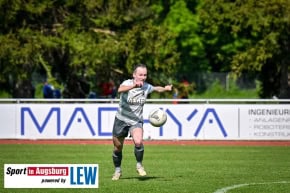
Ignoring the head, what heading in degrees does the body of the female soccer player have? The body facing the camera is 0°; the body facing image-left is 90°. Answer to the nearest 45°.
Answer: approximately 315°

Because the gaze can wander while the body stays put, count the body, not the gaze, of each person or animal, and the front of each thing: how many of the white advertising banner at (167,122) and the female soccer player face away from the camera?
0

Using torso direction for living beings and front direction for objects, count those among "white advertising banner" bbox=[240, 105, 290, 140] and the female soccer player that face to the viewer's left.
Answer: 0

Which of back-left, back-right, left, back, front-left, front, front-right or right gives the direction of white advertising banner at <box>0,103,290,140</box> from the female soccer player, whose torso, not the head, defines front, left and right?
back-left

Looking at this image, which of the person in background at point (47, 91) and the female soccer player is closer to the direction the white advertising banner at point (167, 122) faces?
the female soccer player

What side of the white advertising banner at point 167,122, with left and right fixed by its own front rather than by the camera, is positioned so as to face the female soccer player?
front

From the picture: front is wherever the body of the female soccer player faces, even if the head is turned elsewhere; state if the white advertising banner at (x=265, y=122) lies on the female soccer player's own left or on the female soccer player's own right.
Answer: on the female soccer player's own left

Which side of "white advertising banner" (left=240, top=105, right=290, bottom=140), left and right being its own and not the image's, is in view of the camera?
front
